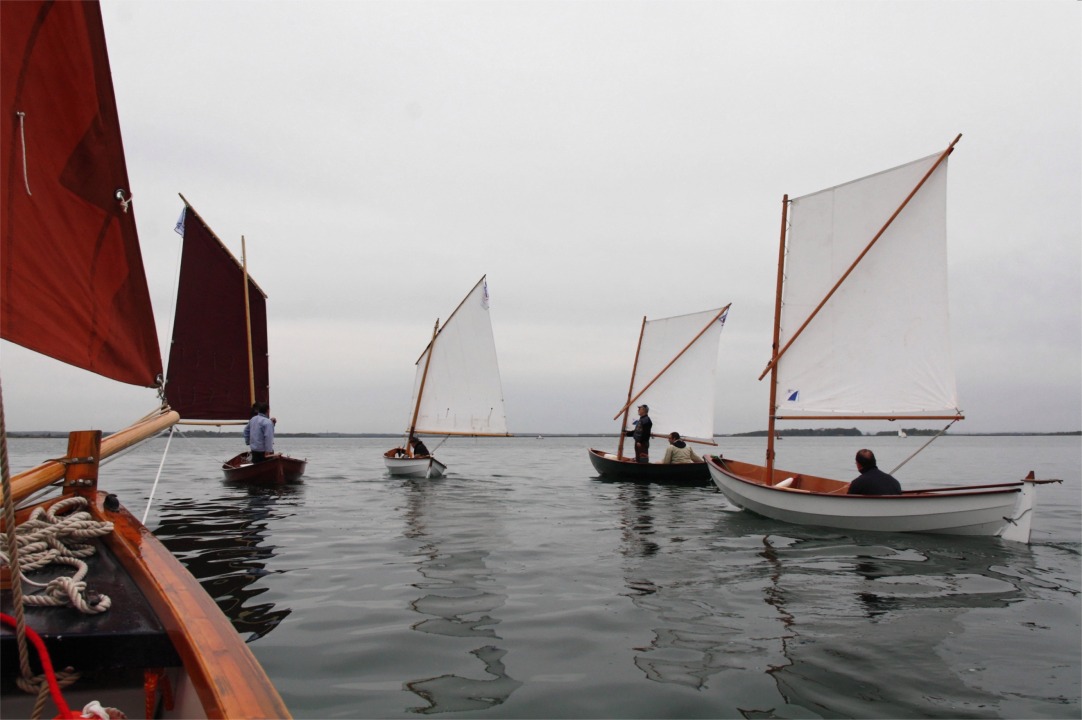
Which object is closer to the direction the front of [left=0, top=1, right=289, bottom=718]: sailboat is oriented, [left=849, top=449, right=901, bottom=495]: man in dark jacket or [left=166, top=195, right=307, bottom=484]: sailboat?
the sailboat

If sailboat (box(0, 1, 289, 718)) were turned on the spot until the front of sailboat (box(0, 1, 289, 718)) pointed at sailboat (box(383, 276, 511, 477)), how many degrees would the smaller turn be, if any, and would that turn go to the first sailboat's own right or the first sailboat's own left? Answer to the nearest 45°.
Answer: approximately 45° to the first sailboat's own right

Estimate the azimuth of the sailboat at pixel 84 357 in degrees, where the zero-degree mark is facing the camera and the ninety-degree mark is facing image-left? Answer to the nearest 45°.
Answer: approximately 180°

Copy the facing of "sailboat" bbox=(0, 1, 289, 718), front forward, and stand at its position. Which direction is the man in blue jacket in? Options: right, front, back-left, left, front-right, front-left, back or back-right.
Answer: front

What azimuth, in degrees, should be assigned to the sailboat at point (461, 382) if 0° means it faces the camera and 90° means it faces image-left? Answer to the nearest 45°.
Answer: approximately 135°

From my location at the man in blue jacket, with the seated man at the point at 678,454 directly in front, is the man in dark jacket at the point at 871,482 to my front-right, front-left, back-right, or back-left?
front-right

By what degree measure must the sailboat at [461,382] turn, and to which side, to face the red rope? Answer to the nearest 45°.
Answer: approximately 135° to its left

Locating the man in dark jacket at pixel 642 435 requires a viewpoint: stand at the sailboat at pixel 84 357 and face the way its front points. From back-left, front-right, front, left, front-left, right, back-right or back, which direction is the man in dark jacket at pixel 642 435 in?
front-right

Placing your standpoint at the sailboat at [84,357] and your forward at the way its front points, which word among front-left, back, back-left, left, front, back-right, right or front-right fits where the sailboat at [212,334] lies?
front

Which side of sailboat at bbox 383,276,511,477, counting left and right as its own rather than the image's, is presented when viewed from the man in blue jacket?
left

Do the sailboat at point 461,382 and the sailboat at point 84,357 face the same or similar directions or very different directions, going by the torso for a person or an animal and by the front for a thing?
same or similar directions

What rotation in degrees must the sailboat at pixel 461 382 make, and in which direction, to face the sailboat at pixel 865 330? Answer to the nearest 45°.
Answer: approximately 180°

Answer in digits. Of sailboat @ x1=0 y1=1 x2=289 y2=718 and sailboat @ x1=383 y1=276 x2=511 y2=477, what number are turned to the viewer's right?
0

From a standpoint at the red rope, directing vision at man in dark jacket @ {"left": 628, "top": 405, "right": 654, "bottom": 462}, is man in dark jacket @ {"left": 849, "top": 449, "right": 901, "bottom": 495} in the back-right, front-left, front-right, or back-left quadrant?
front-right
